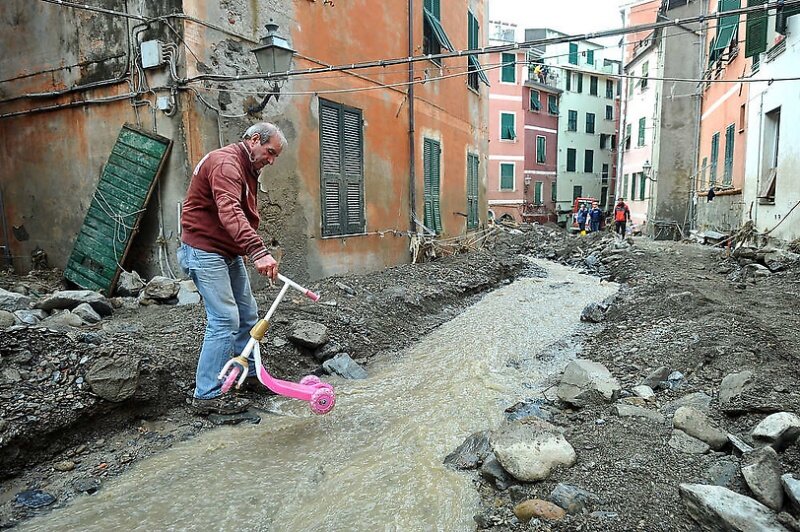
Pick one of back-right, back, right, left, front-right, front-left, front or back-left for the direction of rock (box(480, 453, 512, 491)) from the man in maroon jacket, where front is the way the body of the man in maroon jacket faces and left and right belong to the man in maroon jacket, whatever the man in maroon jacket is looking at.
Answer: front-right

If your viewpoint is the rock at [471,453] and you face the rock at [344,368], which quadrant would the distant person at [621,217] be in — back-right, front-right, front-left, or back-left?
front-right

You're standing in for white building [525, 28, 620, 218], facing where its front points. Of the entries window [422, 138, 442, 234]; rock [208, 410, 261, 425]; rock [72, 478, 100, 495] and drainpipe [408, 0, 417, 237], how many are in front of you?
4

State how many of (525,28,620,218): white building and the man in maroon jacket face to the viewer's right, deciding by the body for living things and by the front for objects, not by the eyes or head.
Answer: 1

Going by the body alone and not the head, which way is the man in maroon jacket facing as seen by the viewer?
to the viewer's right

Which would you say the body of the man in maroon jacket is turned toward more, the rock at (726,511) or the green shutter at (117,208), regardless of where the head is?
the rock

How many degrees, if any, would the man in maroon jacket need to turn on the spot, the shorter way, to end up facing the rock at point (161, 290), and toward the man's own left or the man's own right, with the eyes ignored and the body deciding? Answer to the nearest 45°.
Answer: approximately 90° to the man's own left

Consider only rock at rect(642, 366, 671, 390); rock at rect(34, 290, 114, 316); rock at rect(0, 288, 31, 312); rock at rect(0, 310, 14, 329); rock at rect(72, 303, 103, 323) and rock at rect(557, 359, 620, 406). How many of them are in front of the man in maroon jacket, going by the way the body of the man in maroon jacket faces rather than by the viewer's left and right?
2

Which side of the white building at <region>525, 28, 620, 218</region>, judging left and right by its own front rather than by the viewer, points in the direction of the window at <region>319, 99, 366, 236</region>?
front

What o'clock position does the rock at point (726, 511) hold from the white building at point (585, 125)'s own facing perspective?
The rock is roughly at 12 o'clock from the white building.

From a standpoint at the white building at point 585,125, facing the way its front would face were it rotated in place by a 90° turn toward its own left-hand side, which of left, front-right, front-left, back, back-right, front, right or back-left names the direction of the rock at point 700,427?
right

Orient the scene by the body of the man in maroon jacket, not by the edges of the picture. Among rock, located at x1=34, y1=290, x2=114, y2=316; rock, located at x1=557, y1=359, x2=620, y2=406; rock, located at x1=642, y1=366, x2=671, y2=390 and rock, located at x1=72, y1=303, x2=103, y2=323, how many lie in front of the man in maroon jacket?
2

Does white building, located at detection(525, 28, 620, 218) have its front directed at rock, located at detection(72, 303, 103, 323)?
yes

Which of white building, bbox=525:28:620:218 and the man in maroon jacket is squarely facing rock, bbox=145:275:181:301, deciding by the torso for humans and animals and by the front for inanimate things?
the white building

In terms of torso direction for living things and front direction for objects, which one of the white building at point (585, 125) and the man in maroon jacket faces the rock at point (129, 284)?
the white building

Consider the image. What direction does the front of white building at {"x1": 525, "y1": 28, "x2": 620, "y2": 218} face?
toward the camera
